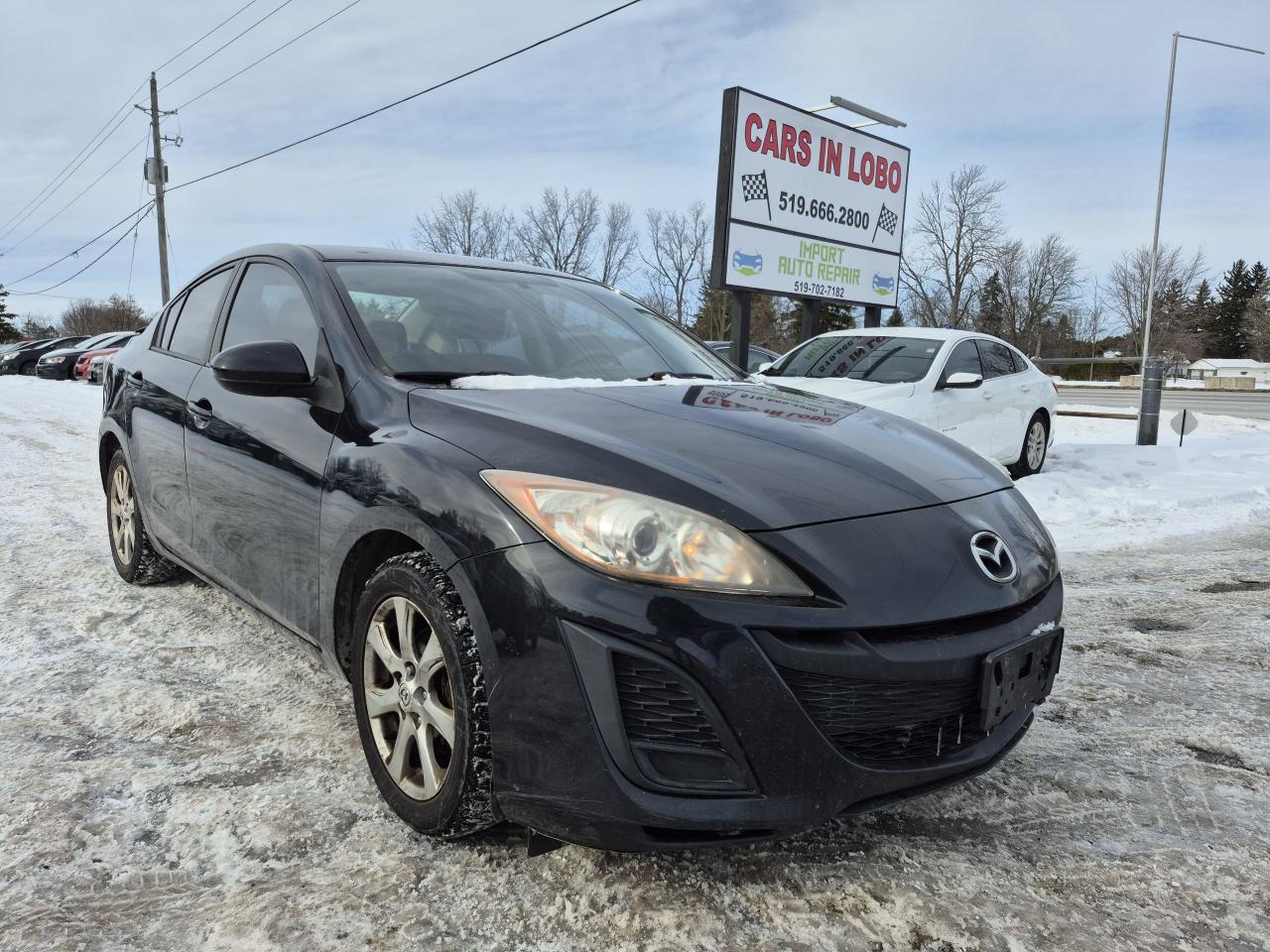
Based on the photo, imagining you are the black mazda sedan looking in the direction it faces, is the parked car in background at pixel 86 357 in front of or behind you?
behind

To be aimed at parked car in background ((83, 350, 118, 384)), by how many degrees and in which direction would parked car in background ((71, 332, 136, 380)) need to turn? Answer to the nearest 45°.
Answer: approximately 45° to its left

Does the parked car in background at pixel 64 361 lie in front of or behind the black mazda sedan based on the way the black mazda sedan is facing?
behind

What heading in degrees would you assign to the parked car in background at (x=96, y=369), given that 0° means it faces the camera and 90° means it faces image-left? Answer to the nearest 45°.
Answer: approximately 45°

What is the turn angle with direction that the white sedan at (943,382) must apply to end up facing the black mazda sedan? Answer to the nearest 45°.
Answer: approximately 45° to its left
